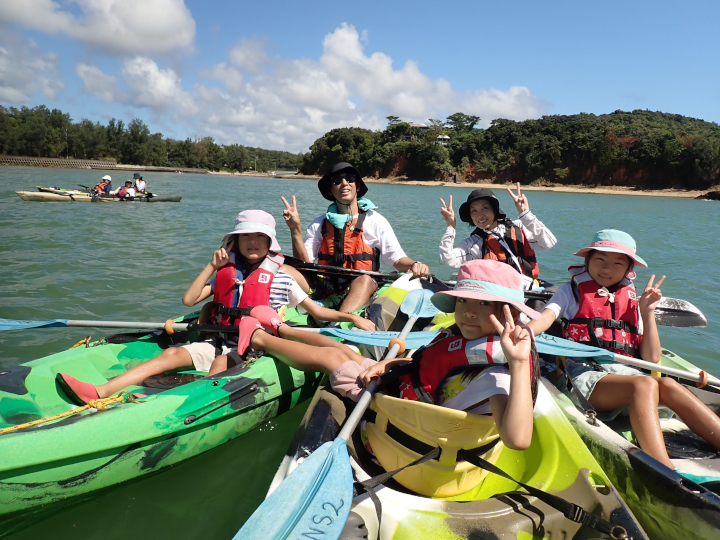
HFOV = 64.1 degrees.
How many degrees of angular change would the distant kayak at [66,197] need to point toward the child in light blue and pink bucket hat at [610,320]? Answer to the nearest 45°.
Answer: approximately 90° to its left

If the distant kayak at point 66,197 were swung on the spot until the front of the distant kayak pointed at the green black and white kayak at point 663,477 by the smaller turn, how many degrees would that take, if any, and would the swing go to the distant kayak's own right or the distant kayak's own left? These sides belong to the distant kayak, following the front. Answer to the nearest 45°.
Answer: approximately 90° to the distant kayak's own left

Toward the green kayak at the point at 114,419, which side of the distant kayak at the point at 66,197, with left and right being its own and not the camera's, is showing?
left

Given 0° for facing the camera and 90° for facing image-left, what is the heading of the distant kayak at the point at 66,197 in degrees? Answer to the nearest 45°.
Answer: approximately 90°

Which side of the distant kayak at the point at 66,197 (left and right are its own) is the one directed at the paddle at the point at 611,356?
left

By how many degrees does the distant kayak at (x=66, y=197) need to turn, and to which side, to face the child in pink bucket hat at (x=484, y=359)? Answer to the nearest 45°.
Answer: approximately 90° to its left

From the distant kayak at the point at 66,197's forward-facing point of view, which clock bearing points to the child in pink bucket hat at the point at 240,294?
The child in pink bucket hat is roughly at 9 o'clock from the distant kayak.
